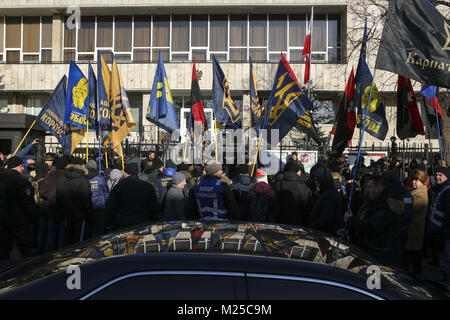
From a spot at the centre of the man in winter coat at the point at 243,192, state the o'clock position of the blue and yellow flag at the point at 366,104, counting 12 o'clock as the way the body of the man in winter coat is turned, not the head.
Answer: The blue and yellow flag is roughly at 2 o'clock from the man in winter coat.

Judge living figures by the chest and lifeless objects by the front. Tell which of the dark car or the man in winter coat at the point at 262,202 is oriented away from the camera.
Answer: the man in winter coat

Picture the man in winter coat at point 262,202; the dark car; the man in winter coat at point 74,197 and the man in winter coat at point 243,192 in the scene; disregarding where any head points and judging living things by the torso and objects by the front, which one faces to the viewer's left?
the dark car

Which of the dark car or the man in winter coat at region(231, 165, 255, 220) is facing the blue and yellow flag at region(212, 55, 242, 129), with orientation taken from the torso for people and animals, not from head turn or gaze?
the man in winter coat

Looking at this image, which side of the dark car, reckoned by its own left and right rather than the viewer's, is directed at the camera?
left

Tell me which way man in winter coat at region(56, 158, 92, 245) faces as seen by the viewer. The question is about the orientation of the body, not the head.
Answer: away from the camera

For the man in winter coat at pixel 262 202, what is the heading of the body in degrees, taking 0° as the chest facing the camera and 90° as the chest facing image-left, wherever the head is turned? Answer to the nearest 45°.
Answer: approximately 180°

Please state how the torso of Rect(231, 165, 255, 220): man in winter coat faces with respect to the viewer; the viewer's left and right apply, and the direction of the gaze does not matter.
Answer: facing away from the viewer
